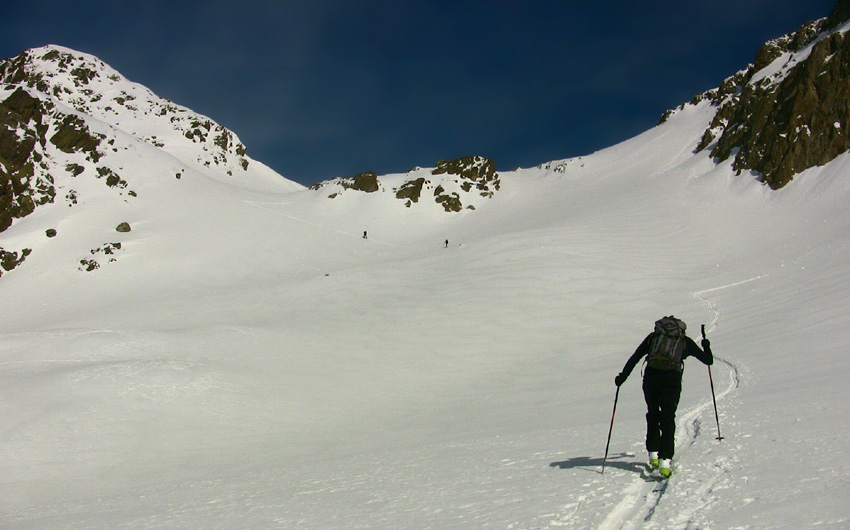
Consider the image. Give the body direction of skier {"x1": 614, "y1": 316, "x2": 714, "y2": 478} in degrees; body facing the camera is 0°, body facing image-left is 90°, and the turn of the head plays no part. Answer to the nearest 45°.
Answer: approximately 180°

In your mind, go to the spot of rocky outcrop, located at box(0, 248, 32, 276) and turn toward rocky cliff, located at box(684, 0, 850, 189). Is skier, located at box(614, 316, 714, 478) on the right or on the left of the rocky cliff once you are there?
right

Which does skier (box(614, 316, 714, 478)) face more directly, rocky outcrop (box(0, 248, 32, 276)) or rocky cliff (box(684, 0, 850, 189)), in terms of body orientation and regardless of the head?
the rocky cliff

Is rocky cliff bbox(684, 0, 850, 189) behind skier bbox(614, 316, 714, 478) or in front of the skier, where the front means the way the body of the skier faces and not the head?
in front

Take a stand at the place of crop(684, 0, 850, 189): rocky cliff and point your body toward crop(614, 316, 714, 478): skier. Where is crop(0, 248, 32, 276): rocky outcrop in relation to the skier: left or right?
right

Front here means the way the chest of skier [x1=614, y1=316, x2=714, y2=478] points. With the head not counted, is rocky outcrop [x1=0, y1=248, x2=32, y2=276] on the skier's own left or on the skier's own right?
on the skier's own left
